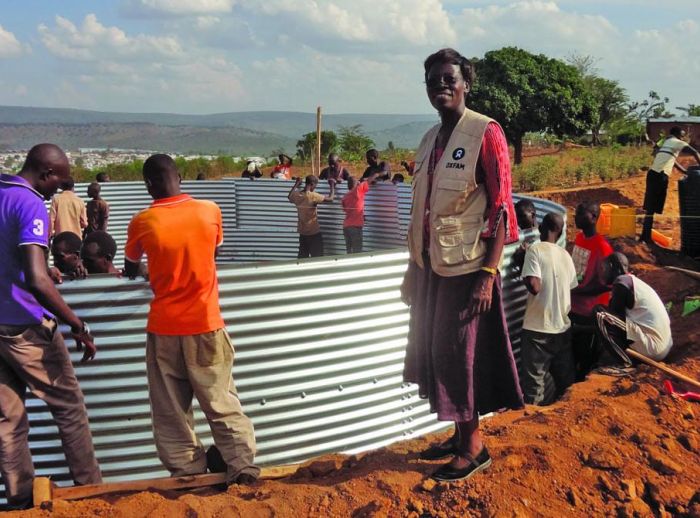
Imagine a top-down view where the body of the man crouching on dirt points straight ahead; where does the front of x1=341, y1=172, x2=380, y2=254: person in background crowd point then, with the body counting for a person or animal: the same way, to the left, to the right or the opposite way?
to the right

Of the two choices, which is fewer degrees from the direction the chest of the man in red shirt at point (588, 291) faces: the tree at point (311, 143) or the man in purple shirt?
the man in purple shirt

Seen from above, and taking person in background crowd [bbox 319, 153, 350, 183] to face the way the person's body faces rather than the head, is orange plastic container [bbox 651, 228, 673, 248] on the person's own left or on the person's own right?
on the person's own left

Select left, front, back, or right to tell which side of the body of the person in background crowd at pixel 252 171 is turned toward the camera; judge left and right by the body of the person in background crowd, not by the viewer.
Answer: front

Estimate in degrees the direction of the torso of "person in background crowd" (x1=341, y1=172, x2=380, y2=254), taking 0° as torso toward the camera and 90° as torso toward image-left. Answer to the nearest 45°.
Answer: approximately 225°

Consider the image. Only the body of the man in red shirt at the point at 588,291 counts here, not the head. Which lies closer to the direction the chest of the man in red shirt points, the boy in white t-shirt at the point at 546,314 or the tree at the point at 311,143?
the boy in white t-shirt

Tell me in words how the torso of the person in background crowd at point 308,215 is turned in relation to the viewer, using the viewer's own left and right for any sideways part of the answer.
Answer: facing away from the viewer

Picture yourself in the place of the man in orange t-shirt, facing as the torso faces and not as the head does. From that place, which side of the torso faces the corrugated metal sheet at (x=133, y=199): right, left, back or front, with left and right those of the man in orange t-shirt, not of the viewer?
front

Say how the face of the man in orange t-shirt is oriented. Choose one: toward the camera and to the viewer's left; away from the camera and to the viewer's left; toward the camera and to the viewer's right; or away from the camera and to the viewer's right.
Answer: away from the camera and to the viewer's left

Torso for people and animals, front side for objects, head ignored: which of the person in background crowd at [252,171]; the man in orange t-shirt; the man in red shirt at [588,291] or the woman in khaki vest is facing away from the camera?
the man in orange t-shirt

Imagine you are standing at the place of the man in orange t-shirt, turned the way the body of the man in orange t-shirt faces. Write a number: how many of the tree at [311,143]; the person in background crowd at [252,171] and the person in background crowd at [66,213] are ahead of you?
3
